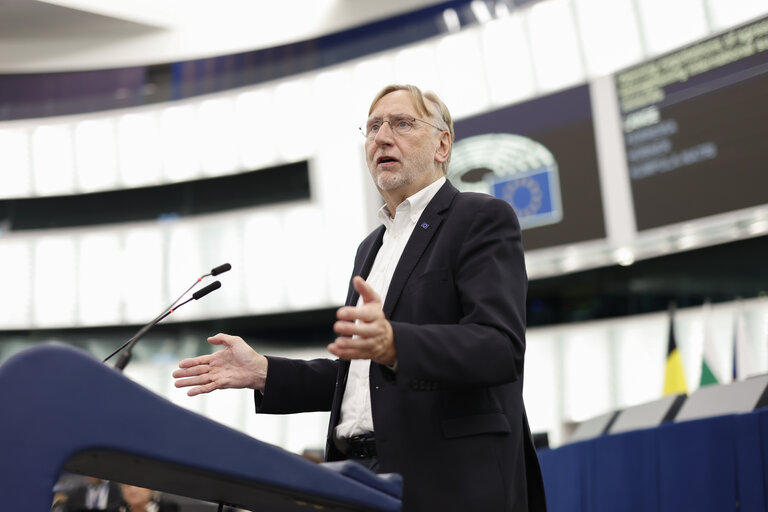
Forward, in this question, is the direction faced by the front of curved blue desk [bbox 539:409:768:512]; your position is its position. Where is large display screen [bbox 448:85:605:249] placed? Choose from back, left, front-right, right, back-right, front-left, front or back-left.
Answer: back-right

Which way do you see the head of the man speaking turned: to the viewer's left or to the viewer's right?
to the viewer's left

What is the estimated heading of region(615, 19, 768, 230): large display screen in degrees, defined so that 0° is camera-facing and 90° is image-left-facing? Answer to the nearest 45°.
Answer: approximately 45°

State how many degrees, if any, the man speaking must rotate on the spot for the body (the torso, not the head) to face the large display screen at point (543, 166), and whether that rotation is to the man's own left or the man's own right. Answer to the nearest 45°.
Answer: approximately 135° to the man's own right

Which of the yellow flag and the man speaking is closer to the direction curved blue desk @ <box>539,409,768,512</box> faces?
the man speaking
